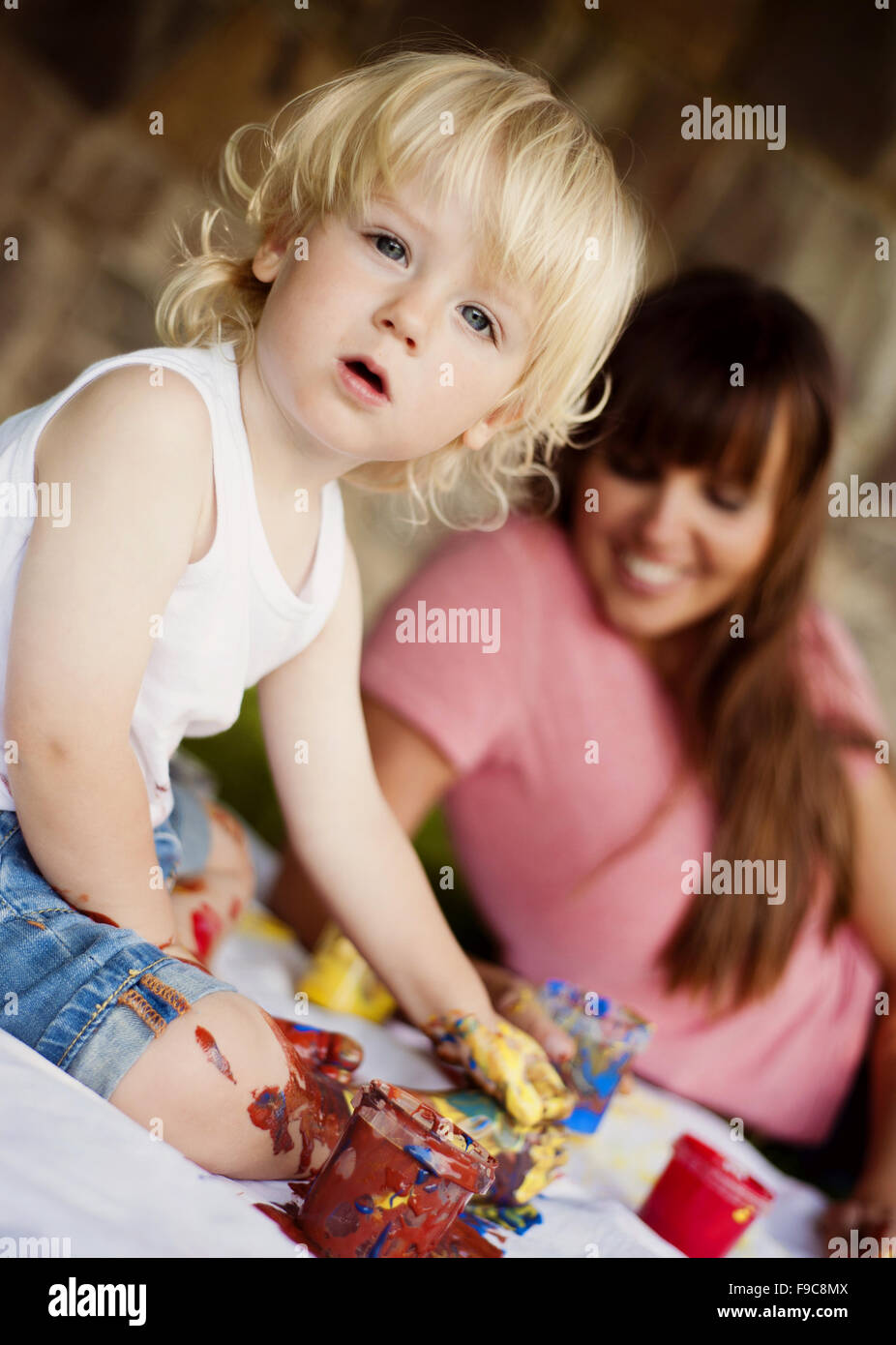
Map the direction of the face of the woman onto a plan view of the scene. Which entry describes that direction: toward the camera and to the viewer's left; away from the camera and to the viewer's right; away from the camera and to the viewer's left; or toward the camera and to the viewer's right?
toward the camera and to the viewer's left

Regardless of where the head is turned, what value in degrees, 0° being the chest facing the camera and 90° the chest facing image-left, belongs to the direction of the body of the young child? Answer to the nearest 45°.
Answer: approximately 315°

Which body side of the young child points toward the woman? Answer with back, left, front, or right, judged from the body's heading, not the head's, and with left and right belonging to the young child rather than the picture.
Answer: left
